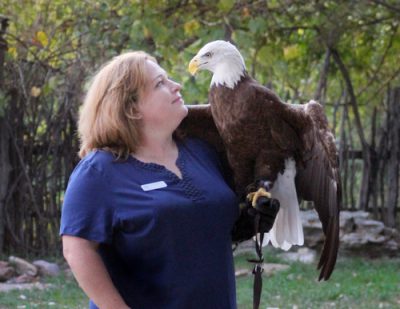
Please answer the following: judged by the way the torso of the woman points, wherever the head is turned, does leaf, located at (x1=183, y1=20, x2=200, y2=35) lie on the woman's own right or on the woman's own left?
on the woman's own left

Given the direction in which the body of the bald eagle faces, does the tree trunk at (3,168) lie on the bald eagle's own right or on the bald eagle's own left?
on the bald eagle's own right

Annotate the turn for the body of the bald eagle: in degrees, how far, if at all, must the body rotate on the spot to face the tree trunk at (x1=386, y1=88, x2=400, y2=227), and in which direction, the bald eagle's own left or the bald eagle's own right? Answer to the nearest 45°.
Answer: approximately 135° to the bald eagle's own right

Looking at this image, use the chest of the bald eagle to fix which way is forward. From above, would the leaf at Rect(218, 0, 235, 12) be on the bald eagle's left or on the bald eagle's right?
on the bald eagle's right

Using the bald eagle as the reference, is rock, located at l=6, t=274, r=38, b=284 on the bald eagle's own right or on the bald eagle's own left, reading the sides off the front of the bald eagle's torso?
on the bald eagle's own right

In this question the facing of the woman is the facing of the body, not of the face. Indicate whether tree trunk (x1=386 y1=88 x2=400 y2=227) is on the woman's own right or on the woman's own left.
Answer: on the woman's own left

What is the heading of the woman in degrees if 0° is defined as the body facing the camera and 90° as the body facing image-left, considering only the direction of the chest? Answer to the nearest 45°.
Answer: approximately 315°

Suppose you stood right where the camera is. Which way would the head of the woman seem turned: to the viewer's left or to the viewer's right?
to the viewer's right

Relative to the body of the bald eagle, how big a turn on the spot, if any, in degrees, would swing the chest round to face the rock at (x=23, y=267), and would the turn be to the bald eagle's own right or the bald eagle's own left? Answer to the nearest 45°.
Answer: approximately 90° to the bald eagle's own right

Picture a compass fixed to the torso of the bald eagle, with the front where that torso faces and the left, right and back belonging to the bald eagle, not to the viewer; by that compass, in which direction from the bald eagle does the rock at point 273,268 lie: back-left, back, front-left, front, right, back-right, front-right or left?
back-right
